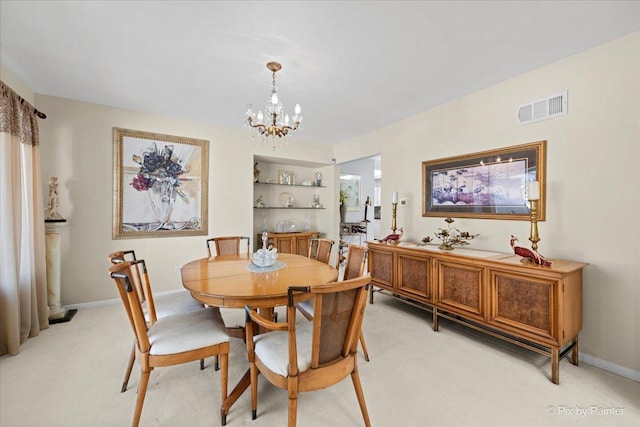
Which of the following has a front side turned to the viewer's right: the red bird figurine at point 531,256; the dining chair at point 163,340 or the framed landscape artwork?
the dining chair

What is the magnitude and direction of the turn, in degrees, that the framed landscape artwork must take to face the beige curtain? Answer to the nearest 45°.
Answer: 0° — it already faces it

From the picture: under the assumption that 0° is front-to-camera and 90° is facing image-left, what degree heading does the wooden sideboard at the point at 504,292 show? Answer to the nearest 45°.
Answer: approximately 45°

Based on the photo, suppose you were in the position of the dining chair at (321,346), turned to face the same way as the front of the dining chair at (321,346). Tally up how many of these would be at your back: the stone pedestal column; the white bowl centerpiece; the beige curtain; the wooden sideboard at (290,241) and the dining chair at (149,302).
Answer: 0

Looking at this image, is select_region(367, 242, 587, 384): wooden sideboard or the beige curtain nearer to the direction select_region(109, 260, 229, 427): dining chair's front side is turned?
the wooden sideboard

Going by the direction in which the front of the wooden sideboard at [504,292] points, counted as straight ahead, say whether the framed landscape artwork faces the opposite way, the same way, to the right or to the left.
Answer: the same way

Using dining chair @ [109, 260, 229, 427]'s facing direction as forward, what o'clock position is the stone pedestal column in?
The stone pedestal column is roughly at 8 o'clock from the dining chair.

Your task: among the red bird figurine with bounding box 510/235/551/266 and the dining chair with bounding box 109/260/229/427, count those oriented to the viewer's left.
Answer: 1

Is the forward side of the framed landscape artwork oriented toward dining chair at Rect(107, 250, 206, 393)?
yes

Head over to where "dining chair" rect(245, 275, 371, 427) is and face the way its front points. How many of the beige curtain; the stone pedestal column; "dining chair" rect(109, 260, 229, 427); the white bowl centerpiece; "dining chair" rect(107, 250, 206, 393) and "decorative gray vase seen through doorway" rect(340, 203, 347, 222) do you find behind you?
0

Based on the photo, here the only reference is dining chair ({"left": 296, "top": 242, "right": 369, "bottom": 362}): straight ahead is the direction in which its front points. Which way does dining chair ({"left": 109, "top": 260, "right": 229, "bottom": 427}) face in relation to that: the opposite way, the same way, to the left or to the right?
the opposite way

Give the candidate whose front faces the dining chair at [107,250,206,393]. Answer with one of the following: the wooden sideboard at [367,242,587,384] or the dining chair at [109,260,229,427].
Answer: the wooden sideboard

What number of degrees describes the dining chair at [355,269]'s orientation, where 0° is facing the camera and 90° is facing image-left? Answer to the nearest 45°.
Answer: approximately 45°

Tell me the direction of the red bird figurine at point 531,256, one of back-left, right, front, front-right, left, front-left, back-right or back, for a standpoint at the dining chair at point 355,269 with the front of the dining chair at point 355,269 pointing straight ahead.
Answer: back-left

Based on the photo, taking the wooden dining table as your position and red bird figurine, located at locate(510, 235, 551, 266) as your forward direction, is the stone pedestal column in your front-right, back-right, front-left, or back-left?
back-left

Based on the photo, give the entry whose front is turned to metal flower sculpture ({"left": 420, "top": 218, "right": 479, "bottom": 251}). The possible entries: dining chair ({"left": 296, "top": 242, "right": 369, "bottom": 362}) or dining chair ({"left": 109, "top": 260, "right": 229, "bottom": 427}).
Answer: dining chair ({"left": 109, "top": 260, "right": 229, "bottom": 427})

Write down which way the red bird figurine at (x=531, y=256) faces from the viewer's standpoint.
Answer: facing to the left of the viewer
